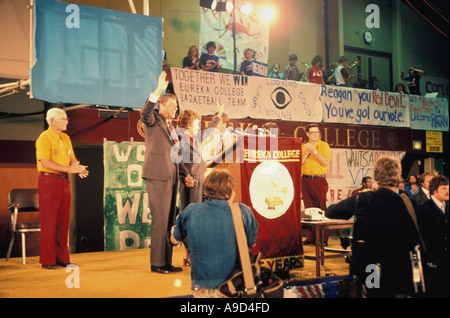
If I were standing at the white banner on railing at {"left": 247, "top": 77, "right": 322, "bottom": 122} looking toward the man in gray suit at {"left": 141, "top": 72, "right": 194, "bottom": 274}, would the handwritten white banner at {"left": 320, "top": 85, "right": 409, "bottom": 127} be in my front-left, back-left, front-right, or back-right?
back-left

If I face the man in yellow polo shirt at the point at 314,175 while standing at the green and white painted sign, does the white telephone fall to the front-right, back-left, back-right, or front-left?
front-right

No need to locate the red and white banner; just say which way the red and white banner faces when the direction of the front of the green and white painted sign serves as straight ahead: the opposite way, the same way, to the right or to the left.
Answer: the same way

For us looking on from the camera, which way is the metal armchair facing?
facing the viewer and to the right of the viewer

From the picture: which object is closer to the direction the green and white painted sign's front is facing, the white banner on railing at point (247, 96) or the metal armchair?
the metal armchair

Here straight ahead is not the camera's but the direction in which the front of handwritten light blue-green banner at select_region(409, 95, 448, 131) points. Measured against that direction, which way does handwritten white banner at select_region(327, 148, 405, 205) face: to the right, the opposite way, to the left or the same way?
the same way

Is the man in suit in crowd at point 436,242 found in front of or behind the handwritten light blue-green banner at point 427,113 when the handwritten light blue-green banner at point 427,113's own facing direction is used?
in front

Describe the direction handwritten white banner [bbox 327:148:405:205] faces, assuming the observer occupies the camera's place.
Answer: facing the viewer
